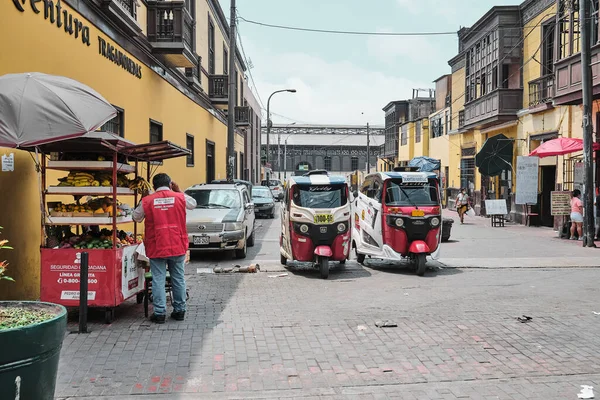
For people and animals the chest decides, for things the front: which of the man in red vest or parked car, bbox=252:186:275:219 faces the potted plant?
the parked car

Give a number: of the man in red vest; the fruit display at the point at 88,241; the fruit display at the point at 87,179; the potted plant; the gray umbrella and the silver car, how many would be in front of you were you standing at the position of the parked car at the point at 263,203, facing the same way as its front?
6

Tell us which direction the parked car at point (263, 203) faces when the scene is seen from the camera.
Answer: facing the viewer

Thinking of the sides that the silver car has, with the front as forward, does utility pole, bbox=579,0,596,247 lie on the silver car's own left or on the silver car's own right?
on the silver car's own left

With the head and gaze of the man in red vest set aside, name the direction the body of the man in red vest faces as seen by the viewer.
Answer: away from the camera

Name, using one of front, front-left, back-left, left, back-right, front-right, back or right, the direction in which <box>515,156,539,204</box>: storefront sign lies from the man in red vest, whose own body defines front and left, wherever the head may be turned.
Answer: front-right

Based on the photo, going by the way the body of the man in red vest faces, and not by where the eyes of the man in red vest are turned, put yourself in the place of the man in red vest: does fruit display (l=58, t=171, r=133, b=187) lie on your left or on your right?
on your left

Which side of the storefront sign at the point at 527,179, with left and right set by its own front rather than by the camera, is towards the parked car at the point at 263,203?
right

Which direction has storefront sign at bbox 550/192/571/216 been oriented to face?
toward the camera

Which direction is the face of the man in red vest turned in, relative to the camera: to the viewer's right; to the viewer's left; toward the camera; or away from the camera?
away from the camera

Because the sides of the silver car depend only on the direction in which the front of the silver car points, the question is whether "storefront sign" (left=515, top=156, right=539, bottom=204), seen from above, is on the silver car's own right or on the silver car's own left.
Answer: on the silver car's own left

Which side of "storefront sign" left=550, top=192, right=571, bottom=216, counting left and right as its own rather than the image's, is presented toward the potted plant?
front

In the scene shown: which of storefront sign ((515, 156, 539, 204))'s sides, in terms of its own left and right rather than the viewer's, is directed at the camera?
front

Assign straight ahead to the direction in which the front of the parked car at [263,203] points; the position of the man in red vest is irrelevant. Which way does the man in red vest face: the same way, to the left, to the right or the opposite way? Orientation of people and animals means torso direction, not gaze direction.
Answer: the opposite way

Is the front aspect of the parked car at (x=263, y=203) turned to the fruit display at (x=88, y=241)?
yes

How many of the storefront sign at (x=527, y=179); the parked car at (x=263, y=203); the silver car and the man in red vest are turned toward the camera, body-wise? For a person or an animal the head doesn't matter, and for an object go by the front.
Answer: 3
